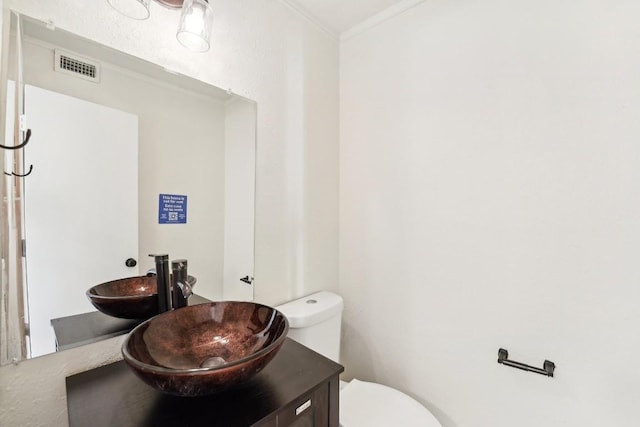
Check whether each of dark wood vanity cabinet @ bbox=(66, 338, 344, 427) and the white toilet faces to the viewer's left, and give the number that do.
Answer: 0

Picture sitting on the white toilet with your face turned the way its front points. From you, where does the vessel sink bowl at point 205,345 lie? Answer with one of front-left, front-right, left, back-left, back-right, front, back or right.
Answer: right

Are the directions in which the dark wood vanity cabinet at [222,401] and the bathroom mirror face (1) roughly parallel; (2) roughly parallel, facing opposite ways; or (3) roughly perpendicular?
roughly parallel

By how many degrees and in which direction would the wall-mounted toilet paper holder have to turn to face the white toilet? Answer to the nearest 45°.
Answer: approximately 45° to its right

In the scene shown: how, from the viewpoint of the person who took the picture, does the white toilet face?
facing the viewer and to the right of the viewer

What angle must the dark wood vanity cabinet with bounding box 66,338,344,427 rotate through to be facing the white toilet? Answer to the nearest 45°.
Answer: approximately 90° to its left

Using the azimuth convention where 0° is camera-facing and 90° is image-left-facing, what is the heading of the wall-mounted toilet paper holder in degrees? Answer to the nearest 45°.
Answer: approximately 45°

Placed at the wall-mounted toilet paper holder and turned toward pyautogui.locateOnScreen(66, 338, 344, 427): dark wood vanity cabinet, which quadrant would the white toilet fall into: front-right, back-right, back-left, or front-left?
front-right

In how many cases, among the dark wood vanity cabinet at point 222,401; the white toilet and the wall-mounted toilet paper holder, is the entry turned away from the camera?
0

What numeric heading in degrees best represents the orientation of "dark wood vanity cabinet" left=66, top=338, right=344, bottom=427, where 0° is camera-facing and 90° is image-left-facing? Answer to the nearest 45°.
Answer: approximately 315°

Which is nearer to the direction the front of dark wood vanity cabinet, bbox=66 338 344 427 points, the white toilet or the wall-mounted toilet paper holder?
the wall-mounted toilet paper holder
